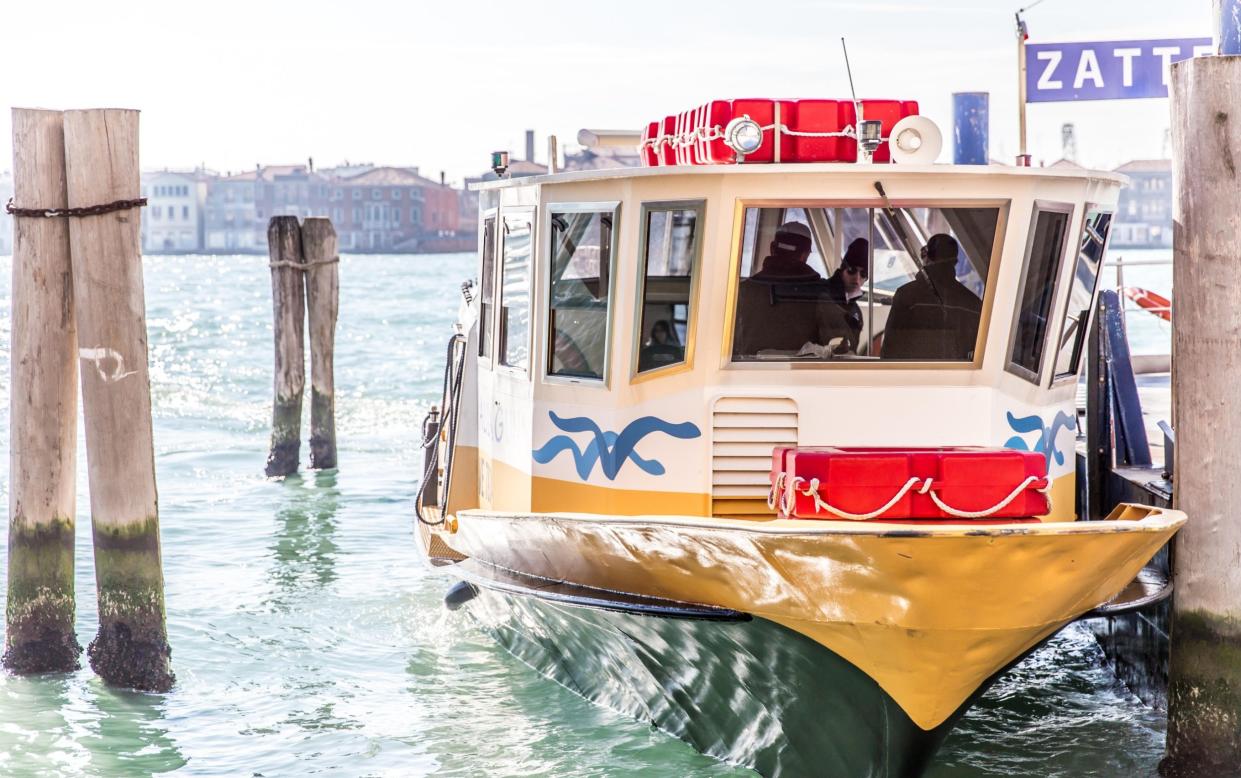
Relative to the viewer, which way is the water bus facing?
toward the camera

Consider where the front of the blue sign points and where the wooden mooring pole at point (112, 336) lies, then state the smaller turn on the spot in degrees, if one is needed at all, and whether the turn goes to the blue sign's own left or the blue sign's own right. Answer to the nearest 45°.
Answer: approximately 45° to the blue sign's own right

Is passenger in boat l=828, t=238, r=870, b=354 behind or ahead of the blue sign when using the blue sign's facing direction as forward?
ahead

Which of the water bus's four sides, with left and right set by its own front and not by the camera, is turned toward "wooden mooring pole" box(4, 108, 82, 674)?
right

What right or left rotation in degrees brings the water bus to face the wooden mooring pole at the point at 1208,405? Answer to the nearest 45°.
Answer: approximately 90° to its left

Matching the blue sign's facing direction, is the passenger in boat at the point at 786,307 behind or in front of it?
in front

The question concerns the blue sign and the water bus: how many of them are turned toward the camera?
2

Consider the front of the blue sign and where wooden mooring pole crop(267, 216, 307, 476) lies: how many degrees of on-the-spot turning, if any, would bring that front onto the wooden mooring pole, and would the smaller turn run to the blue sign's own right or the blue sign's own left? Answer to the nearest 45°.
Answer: approximately 135° to the blue sign's own right

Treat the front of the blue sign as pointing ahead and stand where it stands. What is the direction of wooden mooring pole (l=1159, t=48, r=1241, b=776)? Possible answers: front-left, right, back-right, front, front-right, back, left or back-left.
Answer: front
